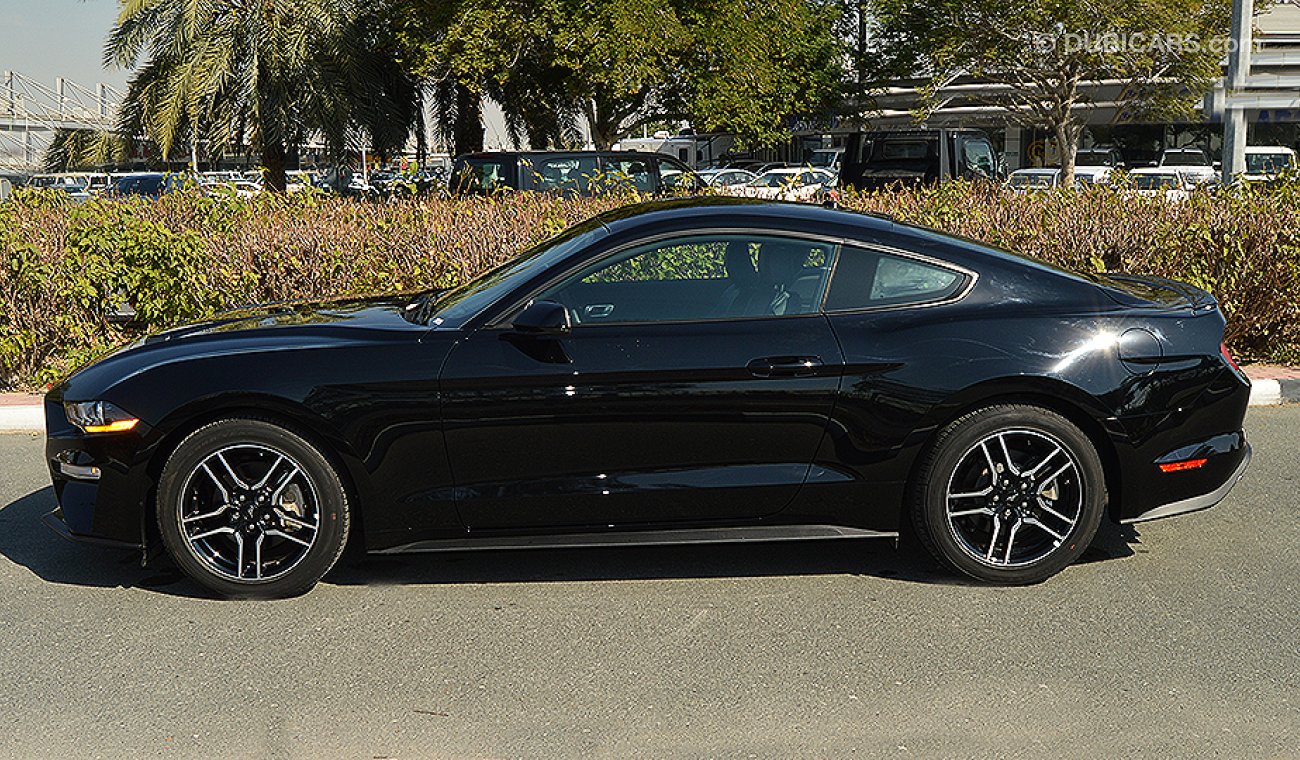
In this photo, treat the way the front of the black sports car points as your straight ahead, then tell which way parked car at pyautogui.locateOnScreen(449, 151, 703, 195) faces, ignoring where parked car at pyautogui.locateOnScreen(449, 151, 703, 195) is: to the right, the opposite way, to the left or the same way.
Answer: the opposite way

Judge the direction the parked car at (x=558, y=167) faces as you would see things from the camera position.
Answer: facing to the right of the viewer

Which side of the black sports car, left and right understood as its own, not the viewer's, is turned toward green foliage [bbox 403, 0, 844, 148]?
right

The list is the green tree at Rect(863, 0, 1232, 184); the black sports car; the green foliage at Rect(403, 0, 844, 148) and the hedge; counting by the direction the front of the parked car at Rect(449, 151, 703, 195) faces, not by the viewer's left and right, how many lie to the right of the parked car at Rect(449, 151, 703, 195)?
2

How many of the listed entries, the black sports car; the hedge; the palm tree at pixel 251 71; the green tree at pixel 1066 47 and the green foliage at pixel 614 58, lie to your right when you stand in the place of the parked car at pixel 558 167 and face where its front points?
2

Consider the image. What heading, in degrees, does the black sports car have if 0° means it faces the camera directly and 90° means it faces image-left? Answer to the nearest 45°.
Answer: approximately 90°

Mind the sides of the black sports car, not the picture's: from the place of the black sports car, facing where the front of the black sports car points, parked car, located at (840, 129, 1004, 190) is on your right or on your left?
on your right

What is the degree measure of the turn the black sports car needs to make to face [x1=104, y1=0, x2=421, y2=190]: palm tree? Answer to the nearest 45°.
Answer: approximately 90° to its right

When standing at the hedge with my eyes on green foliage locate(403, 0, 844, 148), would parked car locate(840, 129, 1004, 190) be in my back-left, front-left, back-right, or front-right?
front-right

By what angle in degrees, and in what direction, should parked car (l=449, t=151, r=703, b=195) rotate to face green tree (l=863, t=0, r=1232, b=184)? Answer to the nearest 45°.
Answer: approximately 45° to its left

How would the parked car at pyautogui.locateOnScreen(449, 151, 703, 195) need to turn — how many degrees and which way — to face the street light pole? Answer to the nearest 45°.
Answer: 0° — it already faces it
